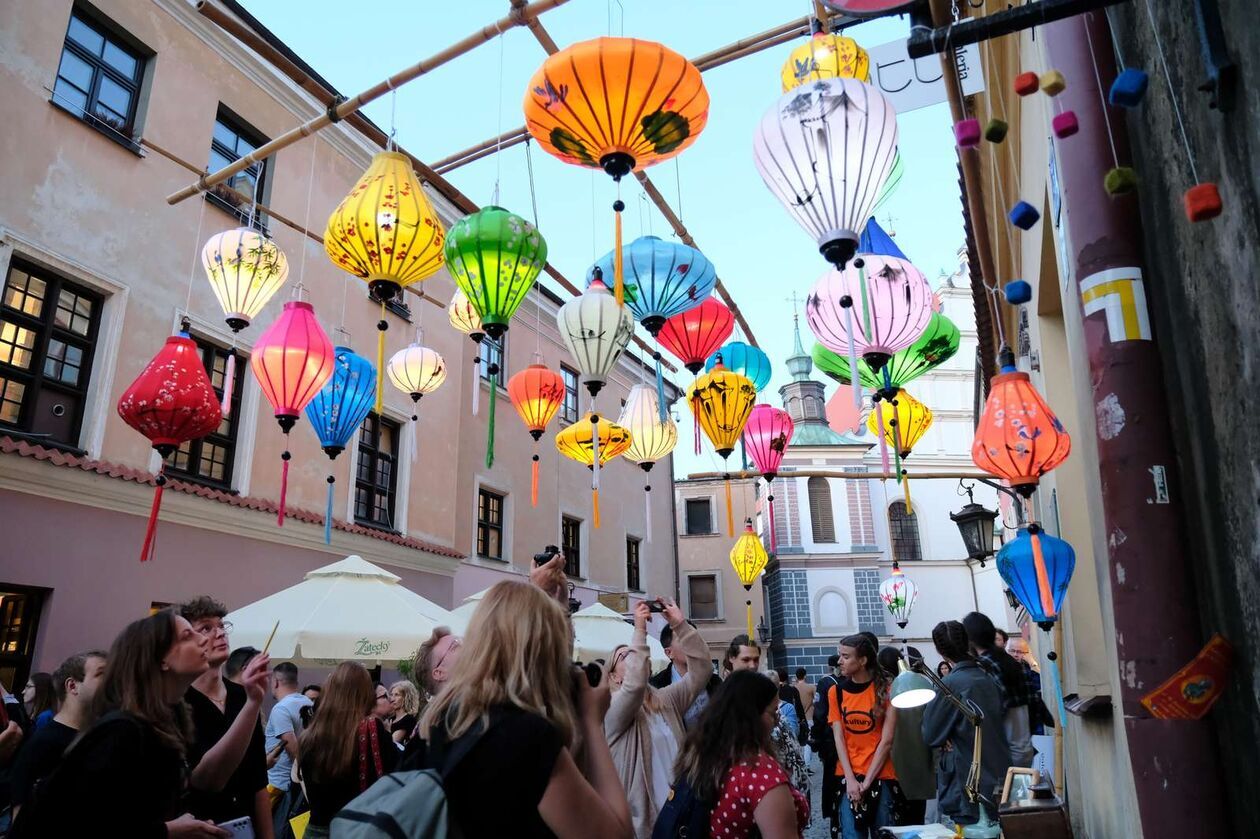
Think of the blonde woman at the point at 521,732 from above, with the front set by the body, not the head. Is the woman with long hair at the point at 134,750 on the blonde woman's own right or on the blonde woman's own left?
on the blonde woman's own left

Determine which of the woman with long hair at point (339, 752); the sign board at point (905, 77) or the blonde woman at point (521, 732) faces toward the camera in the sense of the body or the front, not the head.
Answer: the sign board

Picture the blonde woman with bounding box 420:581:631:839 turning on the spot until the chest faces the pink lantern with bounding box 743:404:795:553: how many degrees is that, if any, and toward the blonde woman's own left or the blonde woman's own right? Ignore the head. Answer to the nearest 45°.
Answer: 0° — they already face it

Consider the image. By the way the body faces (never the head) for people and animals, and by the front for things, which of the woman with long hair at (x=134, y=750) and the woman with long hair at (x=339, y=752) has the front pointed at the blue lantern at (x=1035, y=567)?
the woman with long hair at (x=134, y=750)

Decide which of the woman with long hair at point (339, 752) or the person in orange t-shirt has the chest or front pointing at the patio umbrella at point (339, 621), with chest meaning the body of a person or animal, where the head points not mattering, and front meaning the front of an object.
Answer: the woman with long hair

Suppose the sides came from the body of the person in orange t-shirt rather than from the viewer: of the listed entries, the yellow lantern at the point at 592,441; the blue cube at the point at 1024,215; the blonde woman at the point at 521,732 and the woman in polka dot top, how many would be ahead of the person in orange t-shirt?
3

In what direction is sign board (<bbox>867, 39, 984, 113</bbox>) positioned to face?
toward the camera

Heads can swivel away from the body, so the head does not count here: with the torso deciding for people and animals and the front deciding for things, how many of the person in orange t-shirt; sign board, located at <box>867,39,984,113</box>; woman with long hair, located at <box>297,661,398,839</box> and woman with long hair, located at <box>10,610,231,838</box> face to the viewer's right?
1

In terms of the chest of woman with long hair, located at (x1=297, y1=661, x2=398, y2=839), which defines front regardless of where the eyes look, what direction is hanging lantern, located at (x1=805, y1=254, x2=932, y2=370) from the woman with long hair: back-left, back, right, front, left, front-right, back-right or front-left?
right

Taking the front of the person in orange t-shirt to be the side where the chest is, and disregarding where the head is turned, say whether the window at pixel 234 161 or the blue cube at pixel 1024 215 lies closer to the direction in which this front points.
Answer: the blue cube

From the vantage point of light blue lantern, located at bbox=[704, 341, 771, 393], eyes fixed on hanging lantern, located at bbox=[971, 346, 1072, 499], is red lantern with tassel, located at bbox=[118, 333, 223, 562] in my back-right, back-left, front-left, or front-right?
front-right

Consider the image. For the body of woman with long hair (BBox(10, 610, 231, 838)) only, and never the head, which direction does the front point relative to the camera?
to the viewer's right

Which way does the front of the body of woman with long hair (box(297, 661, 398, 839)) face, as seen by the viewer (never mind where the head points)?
away from the camera

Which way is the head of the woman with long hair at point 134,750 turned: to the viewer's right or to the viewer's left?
to the viewer's right

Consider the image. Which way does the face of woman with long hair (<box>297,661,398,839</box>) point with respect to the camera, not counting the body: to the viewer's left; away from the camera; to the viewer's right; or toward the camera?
away from the camera

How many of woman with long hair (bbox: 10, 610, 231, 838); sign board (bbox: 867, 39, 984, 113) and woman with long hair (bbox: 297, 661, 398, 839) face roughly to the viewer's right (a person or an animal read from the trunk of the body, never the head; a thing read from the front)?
1

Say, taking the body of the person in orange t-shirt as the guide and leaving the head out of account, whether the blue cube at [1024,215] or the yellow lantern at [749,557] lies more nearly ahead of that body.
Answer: the blue cube

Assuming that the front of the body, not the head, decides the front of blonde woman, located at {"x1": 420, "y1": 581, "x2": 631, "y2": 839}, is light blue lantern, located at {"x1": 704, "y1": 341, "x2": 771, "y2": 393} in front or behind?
in front

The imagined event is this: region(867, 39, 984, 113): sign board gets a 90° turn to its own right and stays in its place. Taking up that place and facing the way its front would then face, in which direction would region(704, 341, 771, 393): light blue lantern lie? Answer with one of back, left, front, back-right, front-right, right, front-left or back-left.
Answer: front-right
